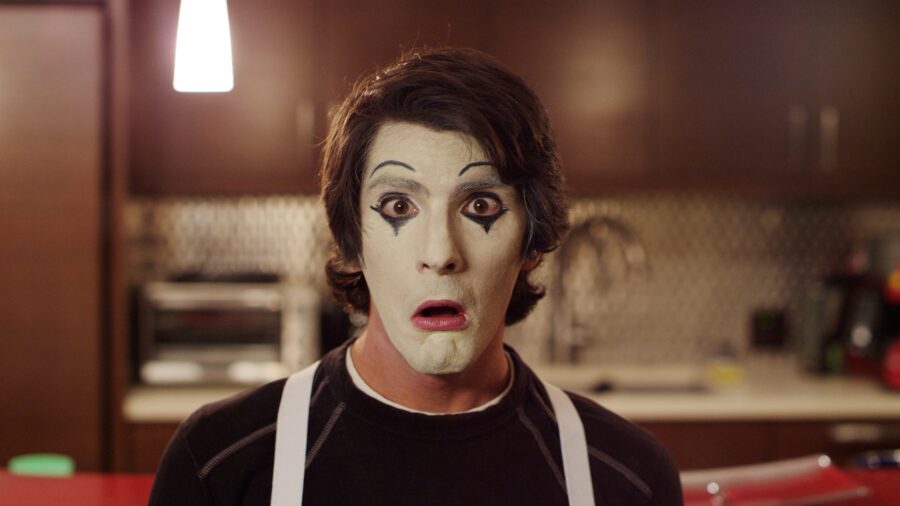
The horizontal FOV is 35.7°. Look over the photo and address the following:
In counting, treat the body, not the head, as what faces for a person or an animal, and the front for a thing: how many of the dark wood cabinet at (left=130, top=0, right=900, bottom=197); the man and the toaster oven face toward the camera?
3

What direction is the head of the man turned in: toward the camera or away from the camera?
toward the camera

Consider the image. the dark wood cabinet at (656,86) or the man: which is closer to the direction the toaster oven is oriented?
the man

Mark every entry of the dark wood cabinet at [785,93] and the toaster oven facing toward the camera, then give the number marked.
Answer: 2

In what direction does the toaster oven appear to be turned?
toward the camera

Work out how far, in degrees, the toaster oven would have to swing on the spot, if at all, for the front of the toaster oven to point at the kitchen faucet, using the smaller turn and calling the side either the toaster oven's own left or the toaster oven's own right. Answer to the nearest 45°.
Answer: approximately 90° to the toaster oven's own left

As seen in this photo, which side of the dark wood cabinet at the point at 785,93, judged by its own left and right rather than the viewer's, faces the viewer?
front

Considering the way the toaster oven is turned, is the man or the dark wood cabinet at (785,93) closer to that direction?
the man

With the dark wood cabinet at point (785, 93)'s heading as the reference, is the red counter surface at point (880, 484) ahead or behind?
ahead

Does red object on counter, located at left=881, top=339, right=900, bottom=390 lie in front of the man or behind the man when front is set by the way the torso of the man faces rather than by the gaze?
behind

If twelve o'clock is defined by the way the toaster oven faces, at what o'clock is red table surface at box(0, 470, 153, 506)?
The red table surface is roughly at 12 o'clock from the toaster oven.

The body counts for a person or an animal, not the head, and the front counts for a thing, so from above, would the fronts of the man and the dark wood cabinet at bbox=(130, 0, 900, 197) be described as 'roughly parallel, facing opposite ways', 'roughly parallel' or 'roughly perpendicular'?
roughly parallel

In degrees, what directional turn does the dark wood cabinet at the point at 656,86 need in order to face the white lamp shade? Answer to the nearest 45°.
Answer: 0° — it already faces it

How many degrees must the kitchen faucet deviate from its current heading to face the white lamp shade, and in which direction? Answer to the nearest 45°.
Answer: approximately 45° to its right

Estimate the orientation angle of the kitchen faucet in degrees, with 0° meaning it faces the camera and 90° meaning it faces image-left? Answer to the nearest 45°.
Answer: approximately 315°
